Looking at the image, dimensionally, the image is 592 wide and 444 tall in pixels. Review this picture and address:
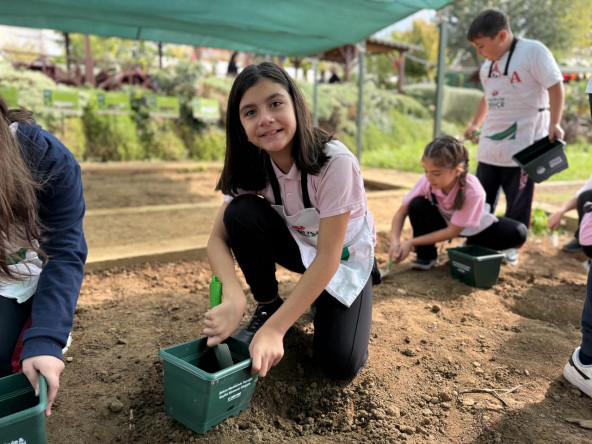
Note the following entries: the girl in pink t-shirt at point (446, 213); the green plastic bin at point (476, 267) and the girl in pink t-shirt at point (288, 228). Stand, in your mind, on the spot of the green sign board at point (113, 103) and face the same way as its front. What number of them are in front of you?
3

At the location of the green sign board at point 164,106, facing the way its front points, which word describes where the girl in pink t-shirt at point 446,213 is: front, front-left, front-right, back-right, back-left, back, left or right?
front

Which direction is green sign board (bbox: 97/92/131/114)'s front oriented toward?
toward the camera

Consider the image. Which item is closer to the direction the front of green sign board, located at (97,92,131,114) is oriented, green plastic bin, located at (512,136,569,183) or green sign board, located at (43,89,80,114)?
the green plastic bin

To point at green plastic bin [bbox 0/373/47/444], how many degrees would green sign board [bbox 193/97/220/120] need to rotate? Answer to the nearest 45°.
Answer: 0° — it already faces it

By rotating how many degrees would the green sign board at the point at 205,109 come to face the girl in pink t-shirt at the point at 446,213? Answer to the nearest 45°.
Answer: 0° — it already faces them

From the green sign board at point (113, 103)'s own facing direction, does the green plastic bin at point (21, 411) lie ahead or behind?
ahead

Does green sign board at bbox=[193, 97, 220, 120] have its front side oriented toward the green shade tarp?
yes

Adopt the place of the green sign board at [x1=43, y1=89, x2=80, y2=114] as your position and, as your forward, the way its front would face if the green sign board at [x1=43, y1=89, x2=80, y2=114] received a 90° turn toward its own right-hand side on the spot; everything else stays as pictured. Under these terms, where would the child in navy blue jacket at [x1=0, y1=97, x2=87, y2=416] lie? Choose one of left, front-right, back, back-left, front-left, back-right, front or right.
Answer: left

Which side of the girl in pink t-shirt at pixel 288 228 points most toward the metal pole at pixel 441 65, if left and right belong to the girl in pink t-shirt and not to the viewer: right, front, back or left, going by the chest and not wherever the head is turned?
back

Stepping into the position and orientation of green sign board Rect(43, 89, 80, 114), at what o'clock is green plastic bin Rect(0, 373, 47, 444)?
The green plastic bin is roughly at 12 o'clock from the green sign board.

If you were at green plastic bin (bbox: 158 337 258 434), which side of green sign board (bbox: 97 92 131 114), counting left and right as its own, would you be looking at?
front

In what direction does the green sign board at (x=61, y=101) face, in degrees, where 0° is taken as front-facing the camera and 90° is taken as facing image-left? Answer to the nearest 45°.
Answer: approximately 0°
